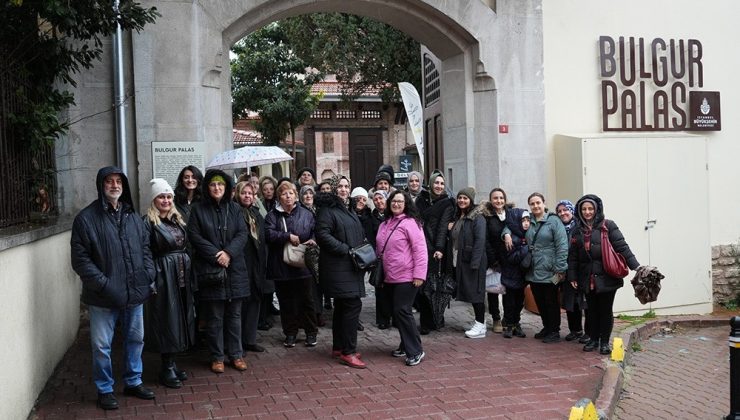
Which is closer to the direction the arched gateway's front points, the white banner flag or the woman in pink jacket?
the woman in pink jacket

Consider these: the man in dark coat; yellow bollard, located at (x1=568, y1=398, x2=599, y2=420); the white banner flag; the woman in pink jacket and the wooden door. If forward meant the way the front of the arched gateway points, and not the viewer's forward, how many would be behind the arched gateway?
2

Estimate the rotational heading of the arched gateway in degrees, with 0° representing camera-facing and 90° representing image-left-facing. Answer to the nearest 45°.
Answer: approximately 0°

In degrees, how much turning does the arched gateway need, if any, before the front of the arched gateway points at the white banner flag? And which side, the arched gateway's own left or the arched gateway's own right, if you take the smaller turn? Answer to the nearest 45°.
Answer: approximately 180°

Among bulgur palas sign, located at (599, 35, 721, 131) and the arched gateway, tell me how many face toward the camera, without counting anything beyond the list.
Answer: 2

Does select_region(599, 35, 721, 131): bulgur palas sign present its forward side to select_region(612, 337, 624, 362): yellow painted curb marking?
yes

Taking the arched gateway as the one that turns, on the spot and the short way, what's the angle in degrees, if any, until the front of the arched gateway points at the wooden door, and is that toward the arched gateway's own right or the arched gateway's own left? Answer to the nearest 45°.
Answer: approximately 180°

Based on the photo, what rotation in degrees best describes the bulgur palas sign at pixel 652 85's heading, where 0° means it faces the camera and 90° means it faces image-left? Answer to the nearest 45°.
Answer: approximately 0°
